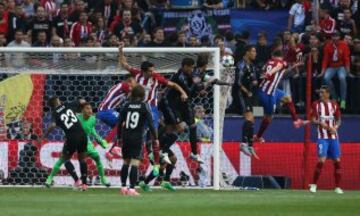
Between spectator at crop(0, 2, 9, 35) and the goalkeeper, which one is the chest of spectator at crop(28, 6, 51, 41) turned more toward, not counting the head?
the goalkeeper

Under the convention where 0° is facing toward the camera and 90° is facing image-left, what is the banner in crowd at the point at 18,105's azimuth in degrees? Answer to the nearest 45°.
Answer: approximately 0°

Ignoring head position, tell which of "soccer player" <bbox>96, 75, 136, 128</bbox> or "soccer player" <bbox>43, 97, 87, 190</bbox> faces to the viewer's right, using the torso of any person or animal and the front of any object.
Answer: "soccer player" <bbox>96, 75, 136, 128</bbox>

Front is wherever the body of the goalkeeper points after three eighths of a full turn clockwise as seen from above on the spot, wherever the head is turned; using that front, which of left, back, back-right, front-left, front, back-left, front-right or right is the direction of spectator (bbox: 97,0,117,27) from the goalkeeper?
right

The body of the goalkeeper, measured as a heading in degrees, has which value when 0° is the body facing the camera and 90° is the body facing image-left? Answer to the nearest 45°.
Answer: approximately 315°

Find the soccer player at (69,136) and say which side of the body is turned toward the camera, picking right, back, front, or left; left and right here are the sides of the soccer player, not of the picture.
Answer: back

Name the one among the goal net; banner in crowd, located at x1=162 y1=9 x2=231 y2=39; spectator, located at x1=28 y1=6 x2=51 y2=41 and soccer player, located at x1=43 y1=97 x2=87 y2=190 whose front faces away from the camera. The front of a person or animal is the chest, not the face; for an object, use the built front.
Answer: the soccer player

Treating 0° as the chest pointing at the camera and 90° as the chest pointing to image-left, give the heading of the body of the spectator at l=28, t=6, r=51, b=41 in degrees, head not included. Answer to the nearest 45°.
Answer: approximately 0°

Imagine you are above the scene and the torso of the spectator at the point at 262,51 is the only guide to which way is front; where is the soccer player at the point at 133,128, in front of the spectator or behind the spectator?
in front

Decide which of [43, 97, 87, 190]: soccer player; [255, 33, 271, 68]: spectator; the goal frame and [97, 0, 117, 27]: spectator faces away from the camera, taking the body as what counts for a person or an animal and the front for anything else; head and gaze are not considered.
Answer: the soccer player

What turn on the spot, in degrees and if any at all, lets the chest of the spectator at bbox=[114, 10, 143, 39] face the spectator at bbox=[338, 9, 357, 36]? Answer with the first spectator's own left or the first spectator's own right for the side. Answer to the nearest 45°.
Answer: approximately 90° to the first spectator's own left
